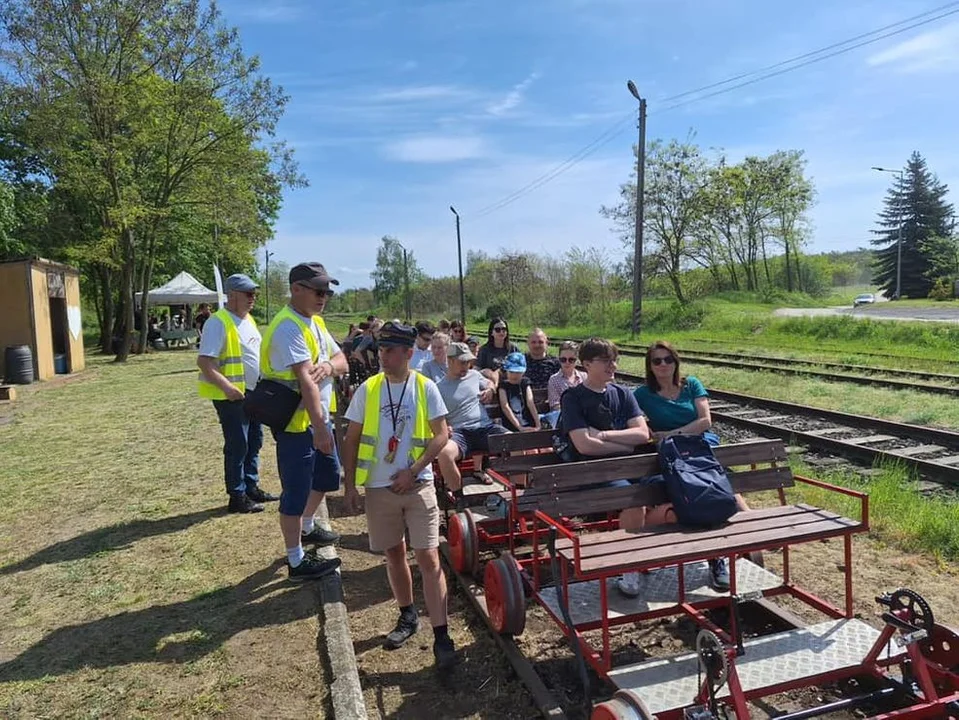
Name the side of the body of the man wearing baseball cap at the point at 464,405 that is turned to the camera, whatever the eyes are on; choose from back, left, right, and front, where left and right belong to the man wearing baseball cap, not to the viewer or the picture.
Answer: front

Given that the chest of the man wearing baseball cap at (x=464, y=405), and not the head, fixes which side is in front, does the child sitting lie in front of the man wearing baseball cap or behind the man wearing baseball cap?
behind

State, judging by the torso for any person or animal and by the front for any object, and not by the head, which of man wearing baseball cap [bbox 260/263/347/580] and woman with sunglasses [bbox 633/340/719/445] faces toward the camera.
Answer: the woman with sunglasses

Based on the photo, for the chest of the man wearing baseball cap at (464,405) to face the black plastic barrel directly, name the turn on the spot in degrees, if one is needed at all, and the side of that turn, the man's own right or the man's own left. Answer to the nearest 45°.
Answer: approximately 135° to the man's own right

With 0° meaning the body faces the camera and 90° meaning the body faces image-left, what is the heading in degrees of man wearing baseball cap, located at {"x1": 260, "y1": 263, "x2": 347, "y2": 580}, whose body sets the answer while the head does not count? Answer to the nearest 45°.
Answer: approximately 270°

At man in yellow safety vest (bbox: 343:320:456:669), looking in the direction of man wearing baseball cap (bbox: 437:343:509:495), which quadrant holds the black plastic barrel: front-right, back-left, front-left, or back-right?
front-left

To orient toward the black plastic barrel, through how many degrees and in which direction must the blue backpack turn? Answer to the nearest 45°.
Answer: approximately 135° to its right

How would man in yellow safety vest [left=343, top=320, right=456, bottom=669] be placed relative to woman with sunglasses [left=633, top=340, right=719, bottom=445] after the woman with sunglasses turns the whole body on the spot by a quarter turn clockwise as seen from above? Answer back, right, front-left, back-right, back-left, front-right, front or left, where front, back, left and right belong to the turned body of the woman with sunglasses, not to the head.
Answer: front-left

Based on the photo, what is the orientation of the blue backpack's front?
toward the camera

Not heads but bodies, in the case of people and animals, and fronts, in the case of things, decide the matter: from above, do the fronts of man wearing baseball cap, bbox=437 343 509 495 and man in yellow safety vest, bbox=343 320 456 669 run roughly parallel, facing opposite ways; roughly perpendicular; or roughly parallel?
roughly parallel

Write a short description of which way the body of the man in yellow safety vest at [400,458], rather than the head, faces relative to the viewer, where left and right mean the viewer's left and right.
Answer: facing the viewer

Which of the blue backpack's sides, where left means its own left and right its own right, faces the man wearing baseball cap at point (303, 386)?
right
